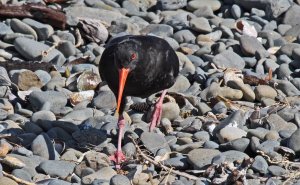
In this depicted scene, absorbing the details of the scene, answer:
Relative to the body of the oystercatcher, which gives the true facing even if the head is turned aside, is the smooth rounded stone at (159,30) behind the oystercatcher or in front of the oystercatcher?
behind

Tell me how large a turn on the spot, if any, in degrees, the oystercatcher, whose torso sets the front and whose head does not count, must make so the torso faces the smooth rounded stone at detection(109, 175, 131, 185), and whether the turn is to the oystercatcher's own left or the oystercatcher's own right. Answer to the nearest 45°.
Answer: approximately 45° to the oystercatcher's own left

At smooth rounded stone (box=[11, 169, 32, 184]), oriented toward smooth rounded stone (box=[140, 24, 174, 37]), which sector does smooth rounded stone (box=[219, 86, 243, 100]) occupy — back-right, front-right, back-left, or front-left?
front-right

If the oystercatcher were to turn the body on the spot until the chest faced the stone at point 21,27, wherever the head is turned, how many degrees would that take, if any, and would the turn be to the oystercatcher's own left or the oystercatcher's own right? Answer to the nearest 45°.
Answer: approximately 90° to the oystercatcher's own right

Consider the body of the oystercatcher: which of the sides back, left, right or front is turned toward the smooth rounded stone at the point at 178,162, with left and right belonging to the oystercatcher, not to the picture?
left

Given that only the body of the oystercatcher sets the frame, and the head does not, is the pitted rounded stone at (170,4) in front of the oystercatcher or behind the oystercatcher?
behind

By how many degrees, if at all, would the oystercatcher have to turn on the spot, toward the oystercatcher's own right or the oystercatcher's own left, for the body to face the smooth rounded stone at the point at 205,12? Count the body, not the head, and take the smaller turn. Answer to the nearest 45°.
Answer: approximately 135° to the oystercatcher's own right

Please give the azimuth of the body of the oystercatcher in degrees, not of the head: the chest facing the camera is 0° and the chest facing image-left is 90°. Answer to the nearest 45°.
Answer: approximately 45°

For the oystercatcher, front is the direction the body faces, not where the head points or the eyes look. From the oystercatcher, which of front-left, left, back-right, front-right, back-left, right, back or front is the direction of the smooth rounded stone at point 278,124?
back-left

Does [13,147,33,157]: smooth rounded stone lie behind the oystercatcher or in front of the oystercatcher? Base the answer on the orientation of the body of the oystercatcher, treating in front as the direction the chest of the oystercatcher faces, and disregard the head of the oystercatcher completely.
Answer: in front

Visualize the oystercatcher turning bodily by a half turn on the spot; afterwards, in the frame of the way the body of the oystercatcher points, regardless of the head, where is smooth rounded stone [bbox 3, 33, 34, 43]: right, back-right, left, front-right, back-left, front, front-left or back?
left
